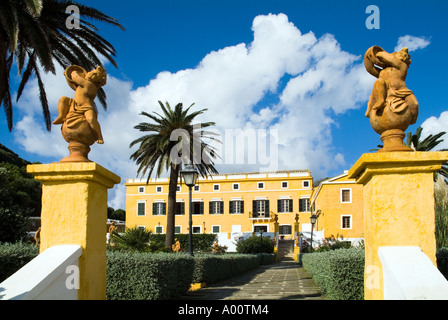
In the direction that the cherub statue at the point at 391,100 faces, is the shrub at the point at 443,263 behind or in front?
behind

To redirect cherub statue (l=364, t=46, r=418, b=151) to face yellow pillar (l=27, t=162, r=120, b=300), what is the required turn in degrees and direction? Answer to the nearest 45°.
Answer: approximately 90° to its right

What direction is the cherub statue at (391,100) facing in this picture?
toward the camera

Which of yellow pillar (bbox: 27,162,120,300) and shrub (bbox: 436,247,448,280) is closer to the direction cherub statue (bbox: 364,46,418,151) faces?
the yellow pillar

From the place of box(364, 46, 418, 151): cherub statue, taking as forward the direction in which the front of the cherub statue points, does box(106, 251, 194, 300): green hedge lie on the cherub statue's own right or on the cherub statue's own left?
on the cherub statue's own right

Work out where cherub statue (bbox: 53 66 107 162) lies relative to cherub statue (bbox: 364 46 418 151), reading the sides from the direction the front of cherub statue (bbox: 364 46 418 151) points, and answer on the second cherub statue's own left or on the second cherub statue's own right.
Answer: on the second cherub statue's own right

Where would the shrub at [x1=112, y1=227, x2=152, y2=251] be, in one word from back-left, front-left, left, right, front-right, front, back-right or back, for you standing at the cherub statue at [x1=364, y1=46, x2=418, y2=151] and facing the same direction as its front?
back-right

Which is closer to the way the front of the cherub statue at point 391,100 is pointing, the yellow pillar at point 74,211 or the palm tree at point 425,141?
the yellow pillar

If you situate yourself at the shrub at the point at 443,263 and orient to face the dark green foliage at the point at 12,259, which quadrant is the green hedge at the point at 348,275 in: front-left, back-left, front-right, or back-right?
front-right
